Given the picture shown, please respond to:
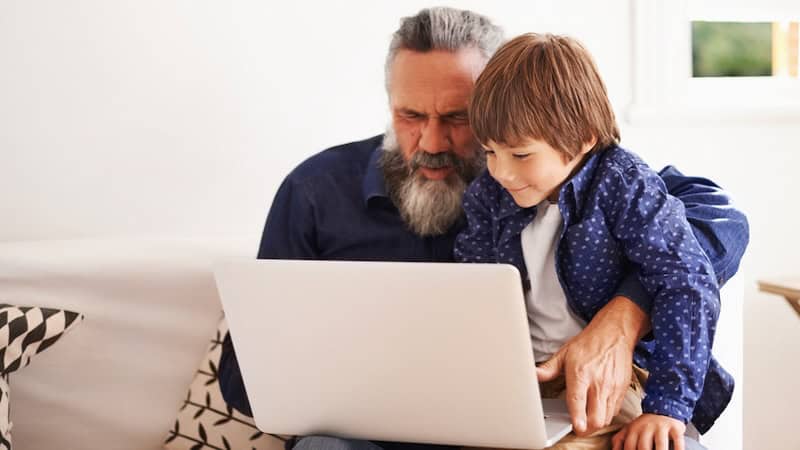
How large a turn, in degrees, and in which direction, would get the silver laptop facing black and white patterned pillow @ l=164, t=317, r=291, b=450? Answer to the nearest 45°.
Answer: approximately 90° to its left

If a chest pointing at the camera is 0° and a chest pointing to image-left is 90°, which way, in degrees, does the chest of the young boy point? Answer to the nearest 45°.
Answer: approximately 45°

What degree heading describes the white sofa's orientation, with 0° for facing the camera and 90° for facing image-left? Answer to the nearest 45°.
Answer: approximately 0°

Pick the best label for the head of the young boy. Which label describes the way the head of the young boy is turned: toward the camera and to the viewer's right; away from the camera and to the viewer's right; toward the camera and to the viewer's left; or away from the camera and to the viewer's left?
toward the camera and to the viewer's left

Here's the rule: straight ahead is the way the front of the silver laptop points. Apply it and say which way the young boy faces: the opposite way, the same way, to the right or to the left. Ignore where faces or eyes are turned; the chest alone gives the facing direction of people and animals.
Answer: the opposite way

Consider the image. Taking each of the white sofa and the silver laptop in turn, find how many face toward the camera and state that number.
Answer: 1

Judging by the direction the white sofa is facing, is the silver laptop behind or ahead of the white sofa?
ahead

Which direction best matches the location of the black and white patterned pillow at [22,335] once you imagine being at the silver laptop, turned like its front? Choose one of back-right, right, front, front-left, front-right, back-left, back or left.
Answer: left

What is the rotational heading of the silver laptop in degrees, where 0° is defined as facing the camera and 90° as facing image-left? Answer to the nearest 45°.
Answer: approximately 225°

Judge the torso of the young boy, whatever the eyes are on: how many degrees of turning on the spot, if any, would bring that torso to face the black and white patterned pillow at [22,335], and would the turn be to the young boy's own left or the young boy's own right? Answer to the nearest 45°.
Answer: approximately 45° to the young boy's own right
